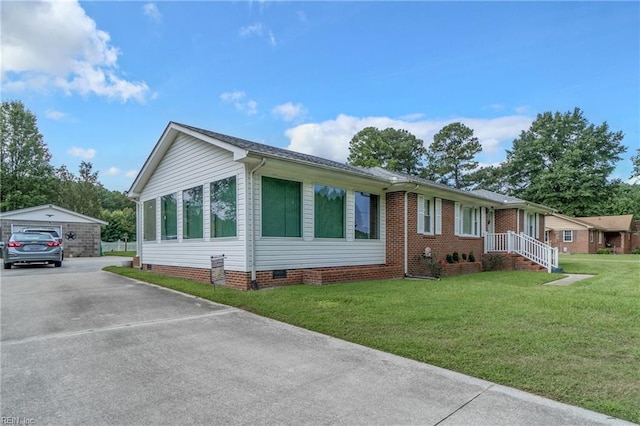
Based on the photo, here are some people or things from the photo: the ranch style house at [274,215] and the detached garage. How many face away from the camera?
0

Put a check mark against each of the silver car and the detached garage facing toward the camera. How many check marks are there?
1

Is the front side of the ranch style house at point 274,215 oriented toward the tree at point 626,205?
no

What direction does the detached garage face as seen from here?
toward the camera

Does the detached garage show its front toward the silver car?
yes

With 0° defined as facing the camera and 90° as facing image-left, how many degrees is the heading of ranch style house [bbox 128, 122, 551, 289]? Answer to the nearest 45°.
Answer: approximately 315°

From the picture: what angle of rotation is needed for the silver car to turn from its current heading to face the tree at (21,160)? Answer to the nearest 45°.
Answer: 0° — it already faces it

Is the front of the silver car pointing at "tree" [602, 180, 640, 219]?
no

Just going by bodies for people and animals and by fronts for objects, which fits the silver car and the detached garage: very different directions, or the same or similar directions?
very different directions

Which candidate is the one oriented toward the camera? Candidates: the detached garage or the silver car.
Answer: the detached garage

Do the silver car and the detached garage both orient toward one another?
yes

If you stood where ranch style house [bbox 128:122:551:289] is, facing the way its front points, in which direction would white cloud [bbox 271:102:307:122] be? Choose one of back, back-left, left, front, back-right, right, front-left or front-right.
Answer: back-left

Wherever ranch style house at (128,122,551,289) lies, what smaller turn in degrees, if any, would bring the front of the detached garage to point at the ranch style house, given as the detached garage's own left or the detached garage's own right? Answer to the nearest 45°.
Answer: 0° — it already faces it

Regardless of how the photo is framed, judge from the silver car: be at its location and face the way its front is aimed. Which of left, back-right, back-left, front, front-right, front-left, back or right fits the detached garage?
front
